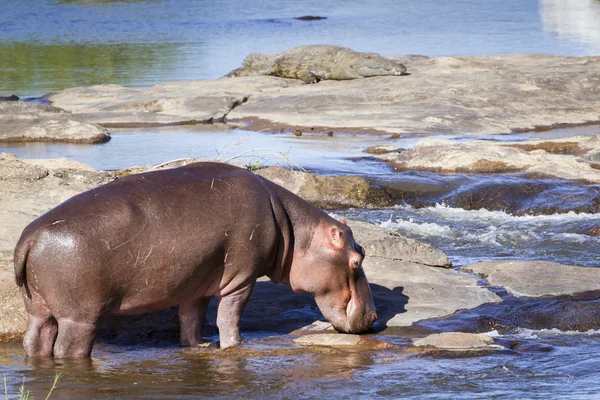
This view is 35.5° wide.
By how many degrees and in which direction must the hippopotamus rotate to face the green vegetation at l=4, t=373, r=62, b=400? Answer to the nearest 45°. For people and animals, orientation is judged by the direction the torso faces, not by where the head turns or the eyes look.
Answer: approximately 135° to its right

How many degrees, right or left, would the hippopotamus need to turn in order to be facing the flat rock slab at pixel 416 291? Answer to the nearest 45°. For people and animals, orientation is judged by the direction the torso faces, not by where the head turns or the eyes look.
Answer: approximately 45° to its left

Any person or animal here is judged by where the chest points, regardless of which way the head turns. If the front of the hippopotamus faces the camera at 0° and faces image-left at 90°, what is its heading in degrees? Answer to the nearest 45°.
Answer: approximately 270°

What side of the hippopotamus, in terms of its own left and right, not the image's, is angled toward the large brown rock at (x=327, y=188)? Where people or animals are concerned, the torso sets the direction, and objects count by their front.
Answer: left

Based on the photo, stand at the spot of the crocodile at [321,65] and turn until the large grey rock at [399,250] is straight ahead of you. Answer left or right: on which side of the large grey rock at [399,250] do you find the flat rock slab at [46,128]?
right

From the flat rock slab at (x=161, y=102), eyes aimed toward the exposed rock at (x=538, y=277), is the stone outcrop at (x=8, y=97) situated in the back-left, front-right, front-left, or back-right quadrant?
back-right

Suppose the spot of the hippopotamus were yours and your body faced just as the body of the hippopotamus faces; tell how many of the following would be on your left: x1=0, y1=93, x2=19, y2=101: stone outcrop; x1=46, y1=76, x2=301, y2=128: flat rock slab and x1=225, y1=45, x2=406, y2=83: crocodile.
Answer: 3

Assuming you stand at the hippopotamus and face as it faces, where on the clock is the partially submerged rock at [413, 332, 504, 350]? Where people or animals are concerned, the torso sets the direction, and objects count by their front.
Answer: The partially submerged rock is roughly at 12 o'clock from the hippopotamus.

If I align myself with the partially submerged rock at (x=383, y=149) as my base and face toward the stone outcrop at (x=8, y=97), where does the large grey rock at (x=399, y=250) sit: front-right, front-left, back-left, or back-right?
back-left

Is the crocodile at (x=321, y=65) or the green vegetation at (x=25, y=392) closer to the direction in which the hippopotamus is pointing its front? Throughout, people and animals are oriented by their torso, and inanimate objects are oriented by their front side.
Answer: the crocodile

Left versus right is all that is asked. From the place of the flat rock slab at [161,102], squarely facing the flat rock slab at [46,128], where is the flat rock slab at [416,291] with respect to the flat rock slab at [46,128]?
left

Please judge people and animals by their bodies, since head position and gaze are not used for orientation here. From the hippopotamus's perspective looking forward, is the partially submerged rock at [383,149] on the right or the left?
on its left
